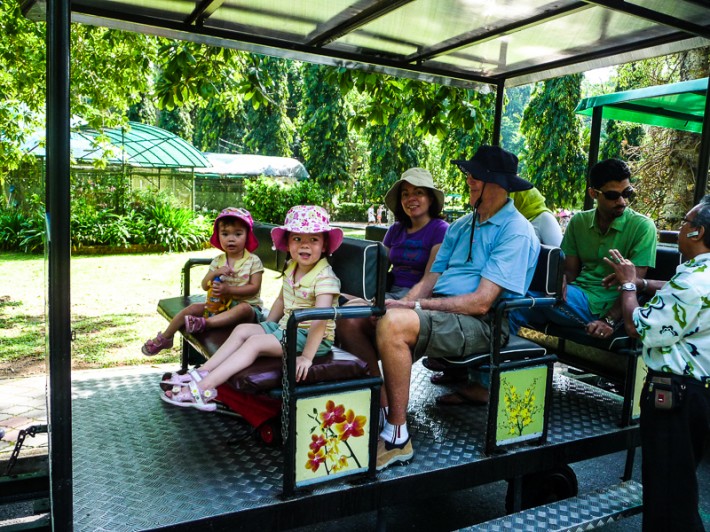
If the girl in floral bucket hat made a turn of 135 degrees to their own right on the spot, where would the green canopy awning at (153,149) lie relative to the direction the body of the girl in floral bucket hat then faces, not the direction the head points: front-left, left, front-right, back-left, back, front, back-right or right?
front

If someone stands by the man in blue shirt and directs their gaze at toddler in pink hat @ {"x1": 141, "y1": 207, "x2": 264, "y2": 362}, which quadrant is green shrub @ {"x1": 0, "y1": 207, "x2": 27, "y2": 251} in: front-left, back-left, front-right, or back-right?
front-right

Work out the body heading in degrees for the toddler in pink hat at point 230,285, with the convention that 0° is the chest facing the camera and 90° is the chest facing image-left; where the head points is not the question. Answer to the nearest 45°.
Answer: approximately 45°

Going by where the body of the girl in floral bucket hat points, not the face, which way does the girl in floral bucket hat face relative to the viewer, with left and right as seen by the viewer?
facing the viewer and to the left of the viewer

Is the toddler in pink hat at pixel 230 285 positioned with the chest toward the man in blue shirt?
no

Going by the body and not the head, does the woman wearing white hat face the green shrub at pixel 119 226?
no

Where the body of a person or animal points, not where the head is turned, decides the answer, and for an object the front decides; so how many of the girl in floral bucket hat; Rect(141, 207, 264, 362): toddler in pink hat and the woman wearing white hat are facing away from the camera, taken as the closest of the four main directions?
0

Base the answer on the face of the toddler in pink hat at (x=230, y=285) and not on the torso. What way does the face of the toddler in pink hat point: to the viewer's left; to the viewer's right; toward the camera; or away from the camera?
toward the camera

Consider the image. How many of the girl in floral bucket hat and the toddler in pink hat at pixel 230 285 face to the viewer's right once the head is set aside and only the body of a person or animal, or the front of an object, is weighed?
0

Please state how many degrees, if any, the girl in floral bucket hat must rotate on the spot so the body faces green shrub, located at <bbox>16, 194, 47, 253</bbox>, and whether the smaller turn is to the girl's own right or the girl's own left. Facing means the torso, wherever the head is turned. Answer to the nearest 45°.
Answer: approximately 90° to the girl's own right

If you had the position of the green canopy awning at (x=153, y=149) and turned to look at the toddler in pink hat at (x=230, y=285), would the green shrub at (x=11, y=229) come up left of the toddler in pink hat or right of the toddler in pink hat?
right

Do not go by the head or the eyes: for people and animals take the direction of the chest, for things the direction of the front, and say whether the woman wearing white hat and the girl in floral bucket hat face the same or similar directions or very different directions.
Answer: same or similar directions

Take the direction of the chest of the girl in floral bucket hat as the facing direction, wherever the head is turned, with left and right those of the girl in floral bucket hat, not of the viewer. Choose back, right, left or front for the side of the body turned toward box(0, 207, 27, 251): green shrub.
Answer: right

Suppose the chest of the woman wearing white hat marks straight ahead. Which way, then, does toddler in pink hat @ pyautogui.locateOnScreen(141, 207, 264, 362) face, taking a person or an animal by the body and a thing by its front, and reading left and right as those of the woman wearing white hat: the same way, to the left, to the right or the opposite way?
the same way

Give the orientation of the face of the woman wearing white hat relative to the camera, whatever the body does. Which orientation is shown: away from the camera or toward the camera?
toward the camera

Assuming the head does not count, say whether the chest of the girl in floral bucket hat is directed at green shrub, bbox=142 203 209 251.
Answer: no
